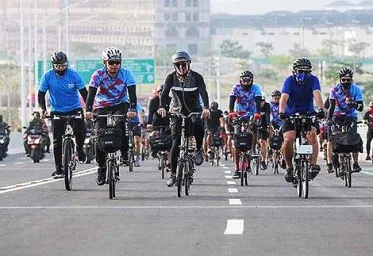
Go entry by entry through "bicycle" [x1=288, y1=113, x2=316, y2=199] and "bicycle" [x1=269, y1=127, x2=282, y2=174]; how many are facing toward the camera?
2

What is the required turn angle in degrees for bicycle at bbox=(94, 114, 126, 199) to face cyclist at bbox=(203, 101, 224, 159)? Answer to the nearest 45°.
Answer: approximately 180°

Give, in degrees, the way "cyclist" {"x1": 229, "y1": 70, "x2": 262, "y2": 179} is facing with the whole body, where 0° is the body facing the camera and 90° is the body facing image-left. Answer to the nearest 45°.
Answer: approximately 0°

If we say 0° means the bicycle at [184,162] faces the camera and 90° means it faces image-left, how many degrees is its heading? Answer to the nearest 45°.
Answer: approximately 0°

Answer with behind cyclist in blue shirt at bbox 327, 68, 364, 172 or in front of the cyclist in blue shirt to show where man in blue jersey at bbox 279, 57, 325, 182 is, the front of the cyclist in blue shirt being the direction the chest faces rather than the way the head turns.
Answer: in front

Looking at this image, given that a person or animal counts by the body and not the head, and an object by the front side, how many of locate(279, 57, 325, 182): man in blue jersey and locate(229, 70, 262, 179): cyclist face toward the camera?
2

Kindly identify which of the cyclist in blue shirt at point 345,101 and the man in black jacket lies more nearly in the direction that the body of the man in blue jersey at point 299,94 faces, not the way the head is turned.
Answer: the man in black jacket

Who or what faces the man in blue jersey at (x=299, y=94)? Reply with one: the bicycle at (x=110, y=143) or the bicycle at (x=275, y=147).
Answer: the bicycle at (x=275, y=147)
